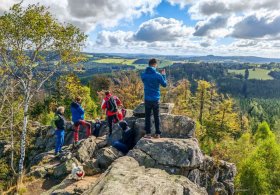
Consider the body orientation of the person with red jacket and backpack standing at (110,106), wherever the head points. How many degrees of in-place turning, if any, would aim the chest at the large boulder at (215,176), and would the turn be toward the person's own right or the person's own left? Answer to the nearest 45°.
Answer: approximately 135° to the person's own right

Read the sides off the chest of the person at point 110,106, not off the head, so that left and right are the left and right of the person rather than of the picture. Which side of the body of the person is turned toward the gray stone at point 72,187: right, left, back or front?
back

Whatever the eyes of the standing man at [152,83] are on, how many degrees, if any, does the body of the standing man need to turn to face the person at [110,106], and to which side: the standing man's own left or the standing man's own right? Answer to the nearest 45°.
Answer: approximately 90° to the standing man's own left

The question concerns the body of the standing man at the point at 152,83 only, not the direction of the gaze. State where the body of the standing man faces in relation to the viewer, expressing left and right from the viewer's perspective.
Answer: facing away from the viewer and to the right of the viewer

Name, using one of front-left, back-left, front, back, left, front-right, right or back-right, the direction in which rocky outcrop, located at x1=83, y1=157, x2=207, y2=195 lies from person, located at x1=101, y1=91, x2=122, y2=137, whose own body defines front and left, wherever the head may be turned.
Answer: back

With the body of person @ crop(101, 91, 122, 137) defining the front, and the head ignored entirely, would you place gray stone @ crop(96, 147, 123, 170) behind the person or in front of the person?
behind

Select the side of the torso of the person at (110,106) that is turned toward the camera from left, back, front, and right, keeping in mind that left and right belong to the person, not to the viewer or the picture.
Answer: back
